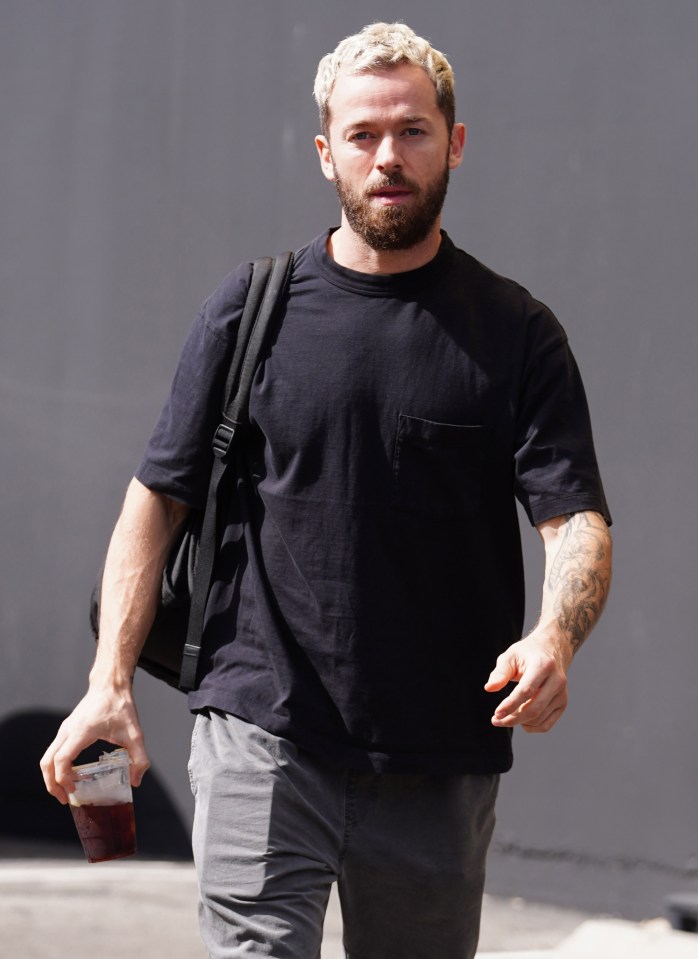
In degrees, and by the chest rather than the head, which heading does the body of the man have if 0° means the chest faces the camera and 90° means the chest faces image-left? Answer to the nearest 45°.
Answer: approximately 0°
